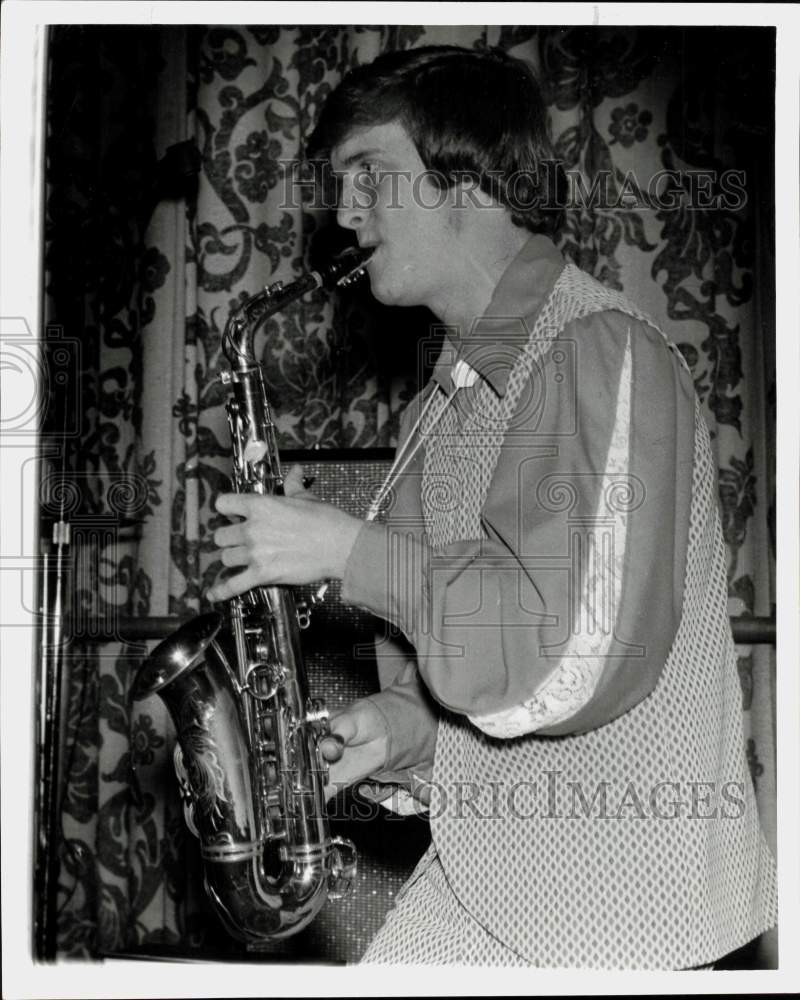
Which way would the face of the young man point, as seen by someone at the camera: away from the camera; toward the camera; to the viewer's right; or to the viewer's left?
to the viewer's left

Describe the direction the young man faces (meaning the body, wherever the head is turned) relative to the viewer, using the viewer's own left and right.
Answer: facing to the left of the viewer
